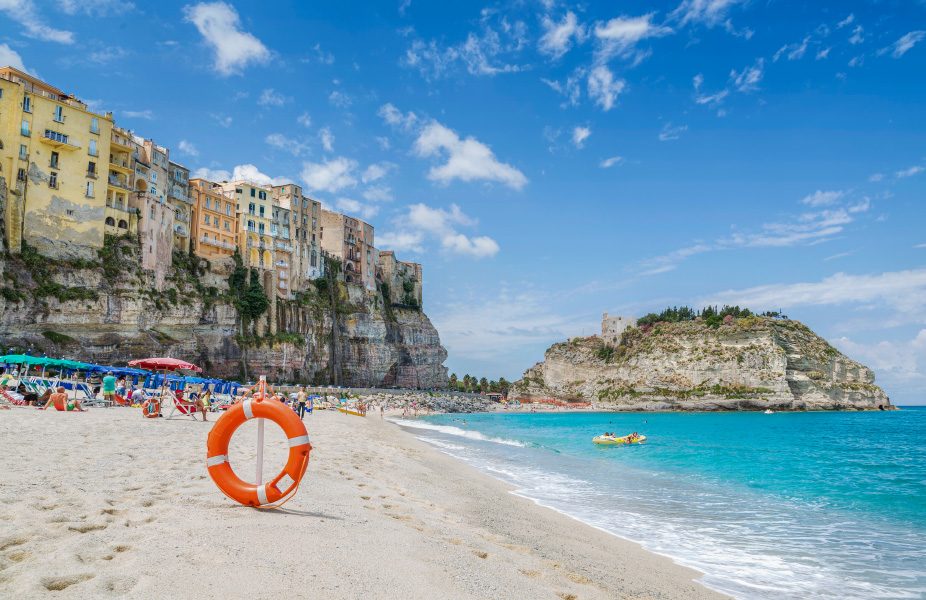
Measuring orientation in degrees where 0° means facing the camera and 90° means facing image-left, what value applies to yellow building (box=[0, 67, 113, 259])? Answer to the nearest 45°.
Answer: approximately 315°

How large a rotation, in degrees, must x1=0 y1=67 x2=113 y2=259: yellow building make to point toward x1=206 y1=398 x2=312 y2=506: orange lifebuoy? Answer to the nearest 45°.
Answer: approximately 45° to its right

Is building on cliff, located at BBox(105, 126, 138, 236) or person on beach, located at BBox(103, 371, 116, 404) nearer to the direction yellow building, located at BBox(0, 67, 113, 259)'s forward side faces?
the person on beach

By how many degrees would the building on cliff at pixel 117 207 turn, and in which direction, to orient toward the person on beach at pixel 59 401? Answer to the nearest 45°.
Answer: approximately 45° to its right

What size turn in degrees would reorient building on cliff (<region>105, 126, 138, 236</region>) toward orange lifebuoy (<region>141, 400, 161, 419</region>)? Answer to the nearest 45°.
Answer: approximately 45° to its right

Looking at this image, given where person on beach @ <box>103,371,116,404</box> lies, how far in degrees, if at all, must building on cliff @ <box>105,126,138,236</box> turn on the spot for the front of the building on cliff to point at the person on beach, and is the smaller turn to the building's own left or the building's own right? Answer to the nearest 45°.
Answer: approximately 45° to the building's own right

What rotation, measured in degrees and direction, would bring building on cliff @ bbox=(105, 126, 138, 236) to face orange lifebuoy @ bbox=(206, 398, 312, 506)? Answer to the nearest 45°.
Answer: approximately 45° to its right

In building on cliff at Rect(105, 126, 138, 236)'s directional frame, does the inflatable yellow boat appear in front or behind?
in front

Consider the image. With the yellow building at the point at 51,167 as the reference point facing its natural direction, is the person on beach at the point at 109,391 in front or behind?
in front
